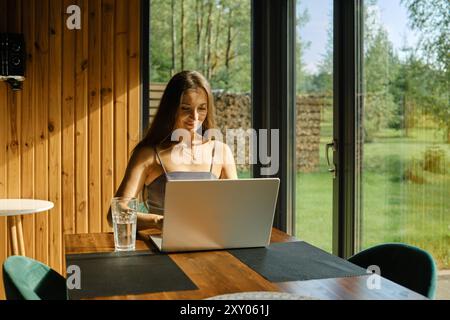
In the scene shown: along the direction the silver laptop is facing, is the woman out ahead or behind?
ahead

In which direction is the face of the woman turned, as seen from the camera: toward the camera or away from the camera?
toward the camera

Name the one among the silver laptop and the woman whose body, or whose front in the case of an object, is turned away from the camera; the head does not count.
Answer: the silver laptop

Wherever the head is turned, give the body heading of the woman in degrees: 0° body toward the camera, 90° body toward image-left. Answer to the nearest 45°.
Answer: approximately 315°

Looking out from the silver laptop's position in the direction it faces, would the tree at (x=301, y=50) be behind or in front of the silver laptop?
in front

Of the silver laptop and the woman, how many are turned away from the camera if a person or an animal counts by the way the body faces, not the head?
1

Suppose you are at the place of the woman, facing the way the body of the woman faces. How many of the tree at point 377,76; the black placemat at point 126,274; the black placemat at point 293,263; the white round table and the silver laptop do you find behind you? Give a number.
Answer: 1

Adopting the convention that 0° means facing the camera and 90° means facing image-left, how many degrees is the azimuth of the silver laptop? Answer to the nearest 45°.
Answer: approximately 180°

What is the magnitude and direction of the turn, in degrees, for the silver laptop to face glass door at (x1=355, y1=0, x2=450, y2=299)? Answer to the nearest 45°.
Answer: approximately 45° to its right
